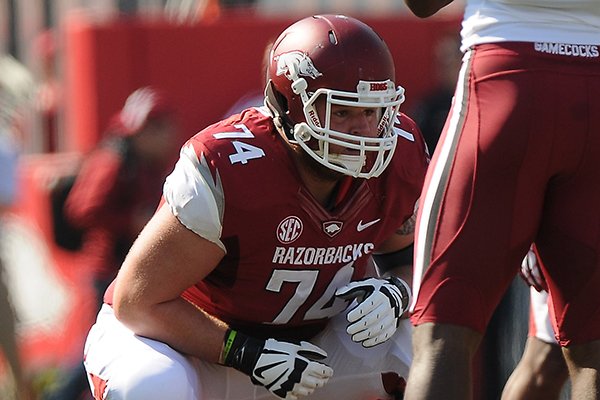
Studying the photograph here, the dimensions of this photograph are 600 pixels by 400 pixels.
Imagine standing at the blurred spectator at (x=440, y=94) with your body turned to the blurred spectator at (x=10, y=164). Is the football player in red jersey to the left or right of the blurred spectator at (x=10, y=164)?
left

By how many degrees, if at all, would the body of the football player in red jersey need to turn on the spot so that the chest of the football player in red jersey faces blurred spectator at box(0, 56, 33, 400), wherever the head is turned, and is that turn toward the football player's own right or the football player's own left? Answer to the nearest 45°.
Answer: approximately 180°

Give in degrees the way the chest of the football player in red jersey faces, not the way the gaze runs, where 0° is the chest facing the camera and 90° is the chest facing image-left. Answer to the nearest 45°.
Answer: approximately 315°

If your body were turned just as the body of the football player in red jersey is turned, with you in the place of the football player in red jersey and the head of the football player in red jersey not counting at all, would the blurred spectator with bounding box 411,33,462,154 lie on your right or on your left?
on your left

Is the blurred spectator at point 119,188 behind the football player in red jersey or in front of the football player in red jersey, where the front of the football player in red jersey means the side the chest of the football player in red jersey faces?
behind
